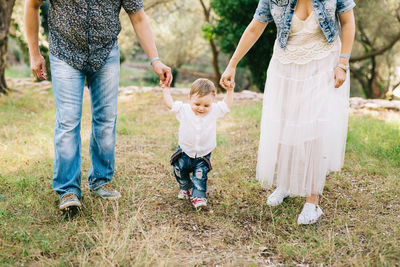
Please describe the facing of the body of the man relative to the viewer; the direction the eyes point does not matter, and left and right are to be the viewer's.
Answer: facing the viewer

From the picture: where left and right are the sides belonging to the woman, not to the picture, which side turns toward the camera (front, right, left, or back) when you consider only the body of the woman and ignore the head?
front

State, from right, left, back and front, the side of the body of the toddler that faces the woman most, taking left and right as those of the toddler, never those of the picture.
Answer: left

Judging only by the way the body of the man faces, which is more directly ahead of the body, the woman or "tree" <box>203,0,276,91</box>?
the woman

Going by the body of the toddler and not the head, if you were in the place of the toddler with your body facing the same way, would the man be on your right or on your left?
on your right

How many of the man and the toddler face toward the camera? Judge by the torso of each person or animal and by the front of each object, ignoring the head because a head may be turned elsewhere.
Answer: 2

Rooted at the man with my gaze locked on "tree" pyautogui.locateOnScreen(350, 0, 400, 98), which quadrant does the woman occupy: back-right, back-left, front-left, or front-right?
front-right

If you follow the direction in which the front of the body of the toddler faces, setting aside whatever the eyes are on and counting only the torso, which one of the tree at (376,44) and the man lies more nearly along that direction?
the man

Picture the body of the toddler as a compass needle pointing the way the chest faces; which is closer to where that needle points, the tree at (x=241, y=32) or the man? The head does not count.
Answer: the man

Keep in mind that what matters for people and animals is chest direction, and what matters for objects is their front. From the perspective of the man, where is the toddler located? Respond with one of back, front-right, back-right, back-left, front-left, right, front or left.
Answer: left

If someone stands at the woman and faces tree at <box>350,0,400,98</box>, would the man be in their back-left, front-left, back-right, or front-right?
back-left

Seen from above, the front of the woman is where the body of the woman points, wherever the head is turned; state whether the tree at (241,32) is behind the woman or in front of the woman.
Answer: behind

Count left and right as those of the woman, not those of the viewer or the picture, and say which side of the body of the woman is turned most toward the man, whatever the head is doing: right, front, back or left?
right

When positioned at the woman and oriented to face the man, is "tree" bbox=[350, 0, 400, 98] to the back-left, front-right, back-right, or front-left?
back-right
